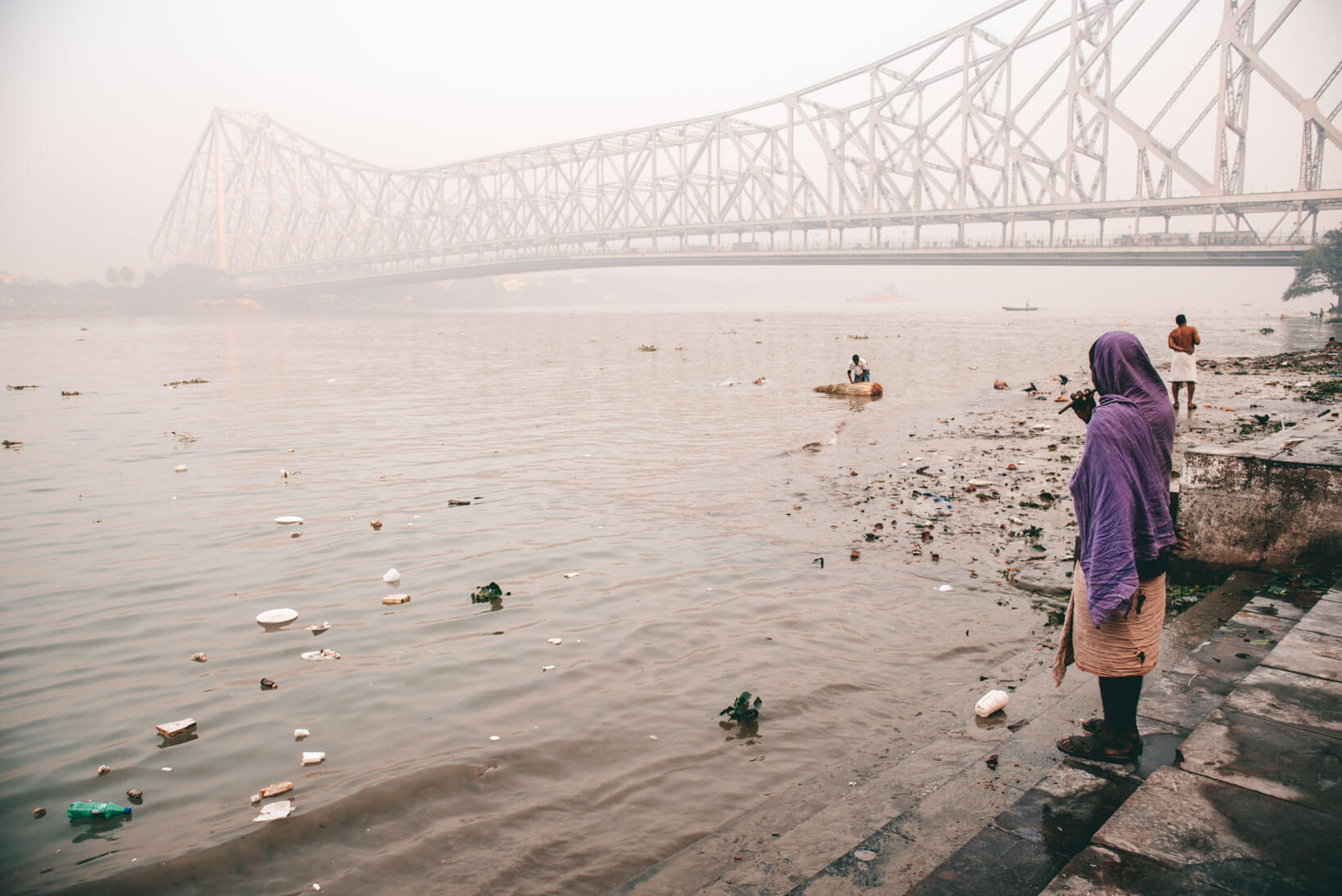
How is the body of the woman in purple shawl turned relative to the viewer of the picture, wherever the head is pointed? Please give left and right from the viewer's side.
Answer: facing to the left of the viewer

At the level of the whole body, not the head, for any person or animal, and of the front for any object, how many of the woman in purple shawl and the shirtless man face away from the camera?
1

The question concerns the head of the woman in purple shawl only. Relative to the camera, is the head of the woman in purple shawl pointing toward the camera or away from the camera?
away from the camera
